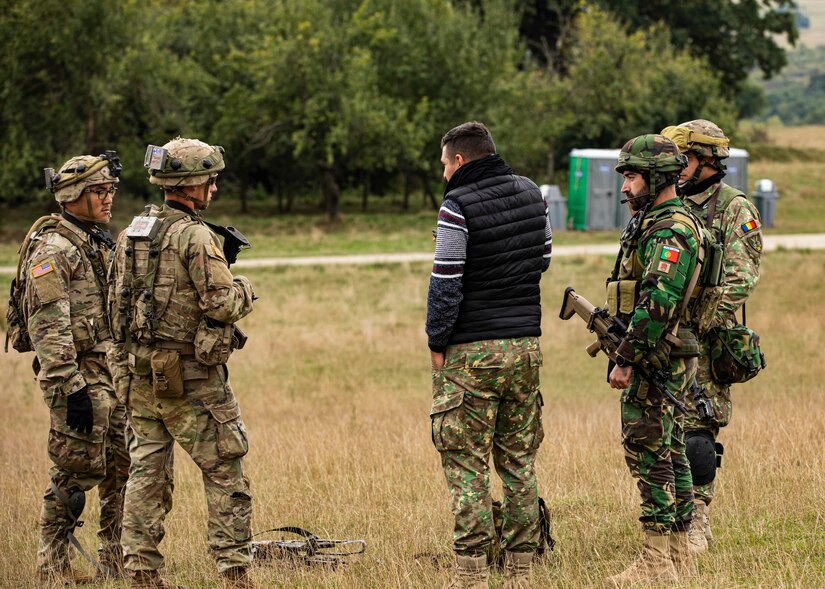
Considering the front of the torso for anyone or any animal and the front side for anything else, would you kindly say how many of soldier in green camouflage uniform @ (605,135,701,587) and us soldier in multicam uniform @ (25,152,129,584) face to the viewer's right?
1

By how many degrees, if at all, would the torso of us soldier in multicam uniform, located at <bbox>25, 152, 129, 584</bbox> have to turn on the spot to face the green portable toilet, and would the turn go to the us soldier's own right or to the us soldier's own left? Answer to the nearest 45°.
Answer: approximately 45° to the us soldier's own left

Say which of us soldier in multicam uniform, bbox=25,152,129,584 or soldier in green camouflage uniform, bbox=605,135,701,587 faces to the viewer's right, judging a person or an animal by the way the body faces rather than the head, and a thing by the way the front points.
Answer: the us soldier in multicam uniform

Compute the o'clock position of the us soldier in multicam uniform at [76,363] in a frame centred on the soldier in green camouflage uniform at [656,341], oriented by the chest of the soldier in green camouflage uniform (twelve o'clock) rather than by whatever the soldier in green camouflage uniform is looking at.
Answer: The us soldier in multicam uniform is roughly at 12 o'clock from the soldier in green camouflage uniform.

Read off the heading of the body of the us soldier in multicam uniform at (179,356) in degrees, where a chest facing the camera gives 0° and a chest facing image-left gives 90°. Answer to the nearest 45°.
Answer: approximately 225°

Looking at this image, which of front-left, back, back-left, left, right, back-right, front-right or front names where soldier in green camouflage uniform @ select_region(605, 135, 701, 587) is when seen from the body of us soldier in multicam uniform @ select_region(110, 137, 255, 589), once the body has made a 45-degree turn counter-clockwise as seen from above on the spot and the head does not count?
right

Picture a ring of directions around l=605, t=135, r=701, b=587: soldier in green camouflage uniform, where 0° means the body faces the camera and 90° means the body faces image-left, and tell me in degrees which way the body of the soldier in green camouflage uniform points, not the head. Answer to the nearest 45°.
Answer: approximately 90°

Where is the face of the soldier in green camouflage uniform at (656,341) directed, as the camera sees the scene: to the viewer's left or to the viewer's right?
to the viewer's left

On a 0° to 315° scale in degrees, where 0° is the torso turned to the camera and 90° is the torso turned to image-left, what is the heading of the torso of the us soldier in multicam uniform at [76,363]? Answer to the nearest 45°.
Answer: approximately 270°

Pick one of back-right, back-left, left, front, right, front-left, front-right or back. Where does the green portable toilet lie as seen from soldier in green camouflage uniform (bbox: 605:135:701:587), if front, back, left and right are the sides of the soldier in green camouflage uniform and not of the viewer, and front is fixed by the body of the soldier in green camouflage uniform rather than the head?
right
